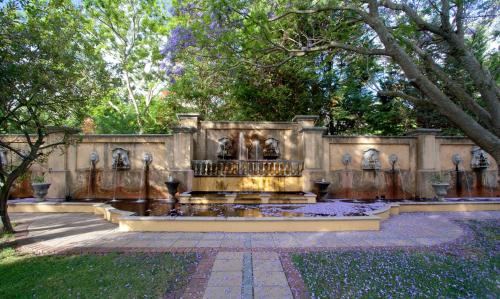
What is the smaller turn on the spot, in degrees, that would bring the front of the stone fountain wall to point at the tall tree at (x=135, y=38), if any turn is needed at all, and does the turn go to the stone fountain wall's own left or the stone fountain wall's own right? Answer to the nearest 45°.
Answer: approximately 135° to the stone fountain wall's own right

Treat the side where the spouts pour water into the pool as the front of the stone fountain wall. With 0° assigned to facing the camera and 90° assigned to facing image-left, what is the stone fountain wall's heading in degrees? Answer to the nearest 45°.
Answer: approximately 0°

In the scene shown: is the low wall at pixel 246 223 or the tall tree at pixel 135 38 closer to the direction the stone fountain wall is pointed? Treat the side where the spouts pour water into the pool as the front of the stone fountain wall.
the low wall
